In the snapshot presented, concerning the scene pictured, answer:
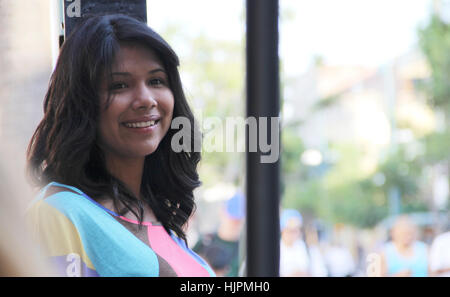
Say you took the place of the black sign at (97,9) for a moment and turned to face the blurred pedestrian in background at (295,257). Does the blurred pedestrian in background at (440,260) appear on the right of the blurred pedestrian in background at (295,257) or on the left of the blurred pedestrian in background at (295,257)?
right

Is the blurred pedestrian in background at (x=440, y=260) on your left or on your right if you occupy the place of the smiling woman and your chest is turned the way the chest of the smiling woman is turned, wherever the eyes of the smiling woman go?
on your left

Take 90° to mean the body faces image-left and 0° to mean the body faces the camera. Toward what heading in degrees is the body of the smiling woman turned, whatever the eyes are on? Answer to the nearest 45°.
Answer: approximately 315°

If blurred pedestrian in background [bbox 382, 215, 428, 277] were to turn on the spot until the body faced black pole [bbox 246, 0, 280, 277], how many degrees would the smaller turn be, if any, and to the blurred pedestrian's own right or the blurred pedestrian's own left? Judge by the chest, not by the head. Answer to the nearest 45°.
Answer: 0° — they already face it

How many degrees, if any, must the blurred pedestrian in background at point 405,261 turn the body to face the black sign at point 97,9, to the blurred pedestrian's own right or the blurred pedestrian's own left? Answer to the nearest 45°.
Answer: approximately 45° to the blurred pedestrian's own right

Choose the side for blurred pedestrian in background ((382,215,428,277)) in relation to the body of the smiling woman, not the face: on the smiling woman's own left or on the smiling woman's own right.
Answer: on the smiling woman's own left
